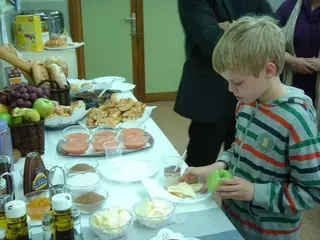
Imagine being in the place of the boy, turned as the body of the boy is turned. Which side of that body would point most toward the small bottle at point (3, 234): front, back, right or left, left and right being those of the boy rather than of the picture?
front

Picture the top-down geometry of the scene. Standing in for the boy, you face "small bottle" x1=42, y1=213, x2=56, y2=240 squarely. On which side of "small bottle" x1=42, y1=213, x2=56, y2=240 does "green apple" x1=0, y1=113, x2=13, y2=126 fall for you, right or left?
right

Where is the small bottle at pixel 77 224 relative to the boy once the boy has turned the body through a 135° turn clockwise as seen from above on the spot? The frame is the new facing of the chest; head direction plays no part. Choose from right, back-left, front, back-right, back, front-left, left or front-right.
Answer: back-left

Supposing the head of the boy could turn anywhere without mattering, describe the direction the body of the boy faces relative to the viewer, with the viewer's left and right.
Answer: facing the viewer and to the left of the viewer

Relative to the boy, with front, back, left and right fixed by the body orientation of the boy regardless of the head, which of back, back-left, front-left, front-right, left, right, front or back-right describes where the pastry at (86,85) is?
right

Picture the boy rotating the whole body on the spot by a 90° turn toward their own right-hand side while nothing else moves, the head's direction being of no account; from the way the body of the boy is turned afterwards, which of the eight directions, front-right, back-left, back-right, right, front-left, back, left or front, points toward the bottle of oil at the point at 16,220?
left

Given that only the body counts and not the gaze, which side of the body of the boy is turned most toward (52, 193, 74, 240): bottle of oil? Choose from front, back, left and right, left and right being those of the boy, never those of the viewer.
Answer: front

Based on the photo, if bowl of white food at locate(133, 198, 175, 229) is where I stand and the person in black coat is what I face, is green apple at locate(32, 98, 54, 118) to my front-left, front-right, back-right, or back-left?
front-left

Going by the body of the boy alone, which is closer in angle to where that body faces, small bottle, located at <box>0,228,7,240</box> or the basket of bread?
the small bottle

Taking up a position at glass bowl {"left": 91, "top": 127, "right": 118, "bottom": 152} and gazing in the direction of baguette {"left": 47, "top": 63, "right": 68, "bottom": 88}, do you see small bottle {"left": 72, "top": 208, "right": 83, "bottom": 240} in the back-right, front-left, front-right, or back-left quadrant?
back-left
